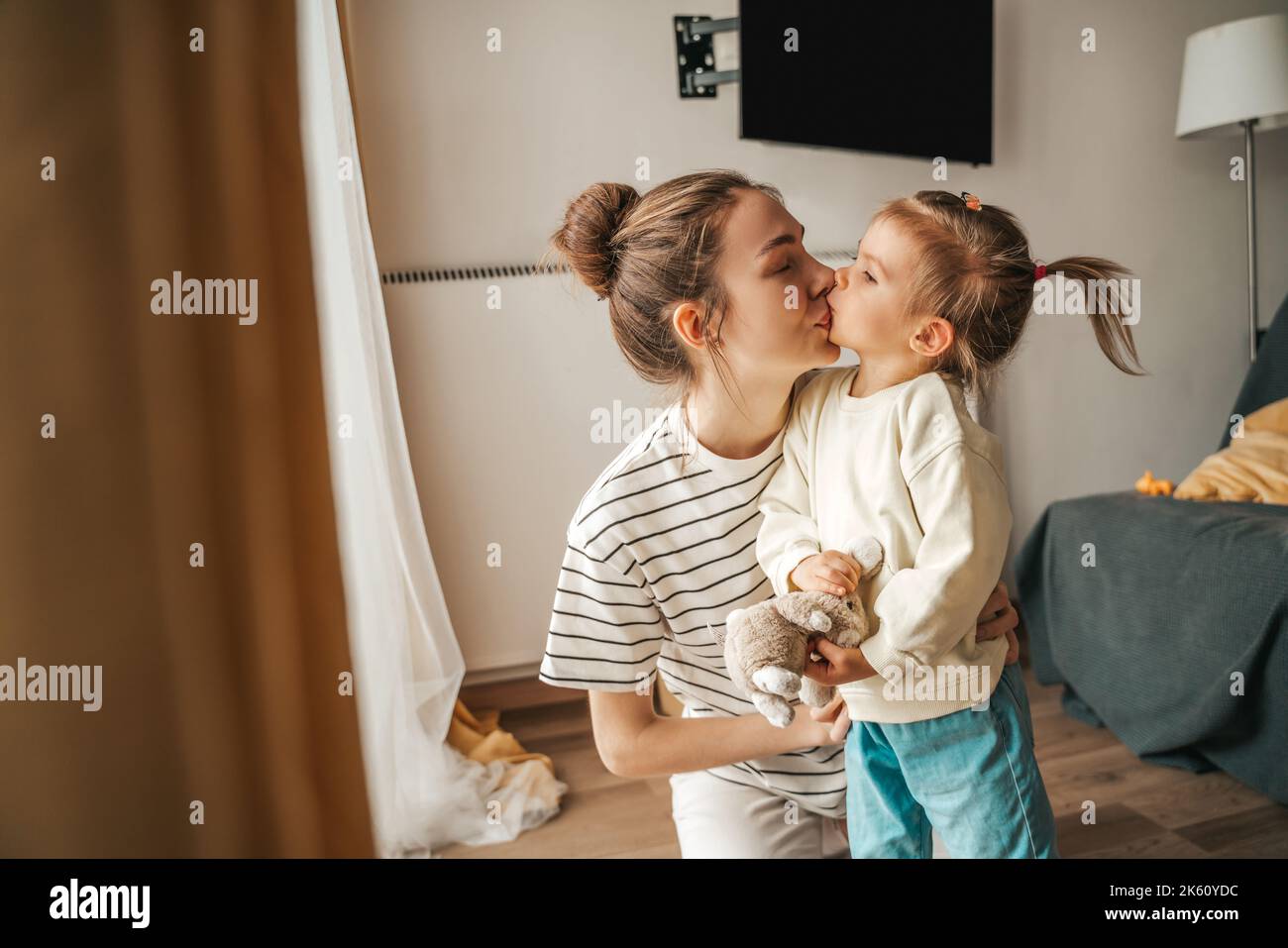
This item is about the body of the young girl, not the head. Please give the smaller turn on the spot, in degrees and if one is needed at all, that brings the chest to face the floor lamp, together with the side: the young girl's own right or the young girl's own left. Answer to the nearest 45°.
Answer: approximately 135° to the young girl's own right

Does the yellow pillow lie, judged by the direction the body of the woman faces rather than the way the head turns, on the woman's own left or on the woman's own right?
on the woman's own left

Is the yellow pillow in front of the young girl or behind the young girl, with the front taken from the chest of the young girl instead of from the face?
behind

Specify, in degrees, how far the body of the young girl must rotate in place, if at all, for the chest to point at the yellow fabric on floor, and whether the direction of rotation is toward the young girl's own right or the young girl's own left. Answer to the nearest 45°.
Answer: approximately 90° to the young girl's own right

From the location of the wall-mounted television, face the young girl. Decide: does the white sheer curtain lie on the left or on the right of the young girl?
right

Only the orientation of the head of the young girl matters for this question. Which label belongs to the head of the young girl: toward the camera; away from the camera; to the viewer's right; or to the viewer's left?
to the viewer's left

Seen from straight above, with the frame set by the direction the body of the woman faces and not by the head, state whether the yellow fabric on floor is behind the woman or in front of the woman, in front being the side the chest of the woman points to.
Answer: behind

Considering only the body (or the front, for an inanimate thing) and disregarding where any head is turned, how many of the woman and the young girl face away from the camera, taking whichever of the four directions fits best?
0

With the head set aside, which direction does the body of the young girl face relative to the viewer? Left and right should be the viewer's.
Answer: facing the viewer and to the left of the viewer

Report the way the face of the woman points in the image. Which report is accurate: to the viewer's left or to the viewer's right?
to the viewer's right
